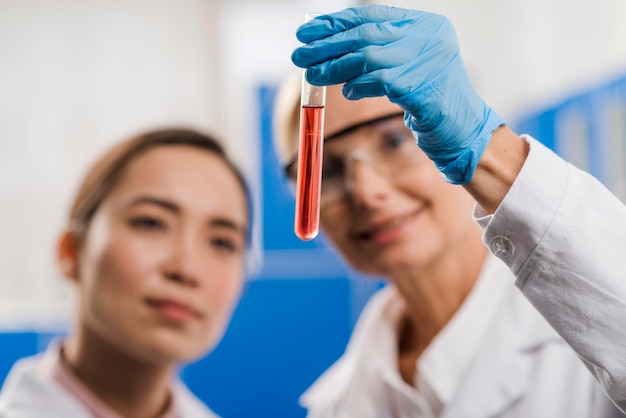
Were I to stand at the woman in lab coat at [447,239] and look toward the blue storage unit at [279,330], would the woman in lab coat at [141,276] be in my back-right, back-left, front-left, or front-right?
front-left

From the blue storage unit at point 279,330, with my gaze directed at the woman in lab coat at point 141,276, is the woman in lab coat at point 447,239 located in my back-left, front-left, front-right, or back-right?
front-left

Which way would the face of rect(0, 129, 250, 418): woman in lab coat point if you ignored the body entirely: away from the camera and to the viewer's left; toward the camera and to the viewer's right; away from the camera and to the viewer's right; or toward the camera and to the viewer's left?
toward the camera and to the viewer's right

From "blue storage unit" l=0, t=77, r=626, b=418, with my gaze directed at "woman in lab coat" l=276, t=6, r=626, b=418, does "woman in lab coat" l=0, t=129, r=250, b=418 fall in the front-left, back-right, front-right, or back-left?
front-right

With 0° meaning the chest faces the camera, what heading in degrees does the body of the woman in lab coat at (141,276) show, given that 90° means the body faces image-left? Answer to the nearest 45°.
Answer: approximately 315°

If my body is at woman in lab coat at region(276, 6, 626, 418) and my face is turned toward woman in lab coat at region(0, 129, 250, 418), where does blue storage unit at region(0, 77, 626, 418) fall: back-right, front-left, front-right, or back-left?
front-right

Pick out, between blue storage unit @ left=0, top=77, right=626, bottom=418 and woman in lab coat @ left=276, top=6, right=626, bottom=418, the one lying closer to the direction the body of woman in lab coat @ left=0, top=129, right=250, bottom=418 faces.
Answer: the woman in lab coat

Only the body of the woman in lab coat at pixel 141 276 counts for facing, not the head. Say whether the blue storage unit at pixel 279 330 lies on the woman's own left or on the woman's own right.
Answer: on the woman's own left

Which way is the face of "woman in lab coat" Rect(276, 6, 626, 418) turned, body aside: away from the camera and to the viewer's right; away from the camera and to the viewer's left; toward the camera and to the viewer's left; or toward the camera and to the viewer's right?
toward the camera and to the viewer's left
